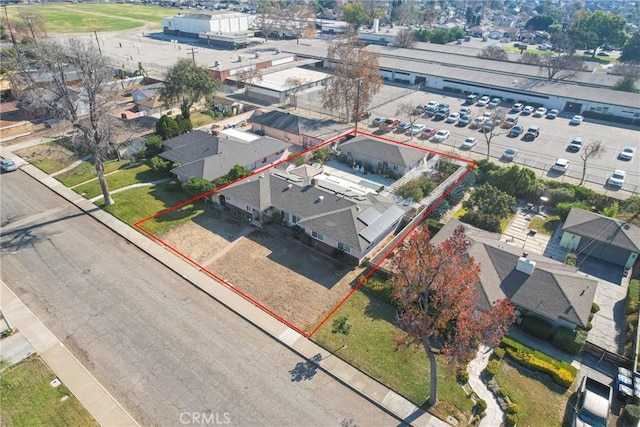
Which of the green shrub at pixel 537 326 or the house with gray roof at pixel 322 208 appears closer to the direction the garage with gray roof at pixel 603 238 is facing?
the green shrub

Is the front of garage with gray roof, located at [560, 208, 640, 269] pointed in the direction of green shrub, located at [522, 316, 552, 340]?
yes

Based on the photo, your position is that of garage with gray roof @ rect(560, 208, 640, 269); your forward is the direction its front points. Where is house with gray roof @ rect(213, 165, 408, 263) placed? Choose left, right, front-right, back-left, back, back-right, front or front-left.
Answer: front-right

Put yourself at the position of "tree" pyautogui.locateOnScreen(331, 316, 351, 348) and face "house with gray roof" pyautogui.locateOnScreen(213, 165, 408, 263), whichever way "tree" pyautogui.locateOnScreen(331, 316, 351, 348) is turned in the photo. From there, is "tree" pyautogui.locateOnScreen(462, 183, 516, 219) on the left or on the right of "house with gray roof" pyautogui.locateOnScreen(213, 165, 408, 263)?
right

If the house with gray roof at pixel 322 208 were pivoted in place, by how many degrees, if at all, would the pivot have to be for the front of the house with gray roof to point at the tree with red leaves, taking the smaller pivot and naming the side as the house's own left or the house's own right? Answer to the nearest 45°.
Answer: approximately 45° to the house's own left

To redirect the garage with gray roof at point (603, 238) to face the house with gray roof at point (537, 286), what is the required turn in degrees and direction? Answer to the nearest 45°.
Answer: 0° — it already faces it

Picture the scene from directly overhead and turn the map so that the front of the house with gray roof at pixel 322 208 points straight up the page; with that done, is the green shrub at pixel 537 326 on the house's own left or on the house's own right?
on the house's own left

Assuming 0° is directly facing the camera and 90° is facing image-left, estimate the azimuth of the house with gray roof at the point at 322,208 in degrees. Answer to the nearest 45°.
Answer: approximately 45°

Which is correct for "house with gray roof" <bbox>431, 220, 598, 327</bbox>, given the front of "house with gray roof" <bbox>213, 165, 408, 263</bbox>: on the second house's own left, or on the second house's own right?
on the second house's own left
